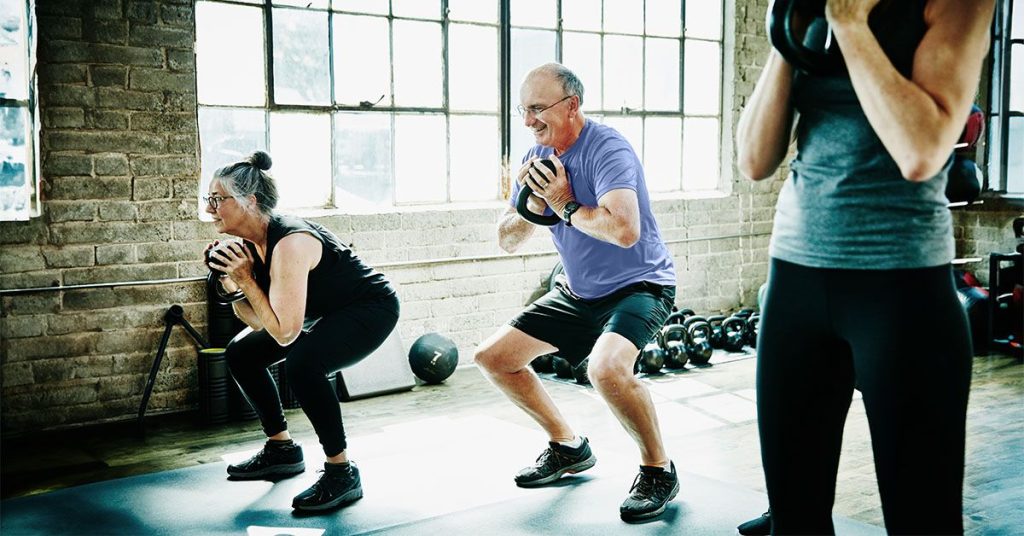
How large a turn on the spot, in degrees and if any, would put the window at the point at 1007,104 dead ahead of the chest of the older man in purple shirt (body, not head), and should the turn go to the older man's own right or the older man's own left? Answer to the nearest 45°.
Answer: approximately 180°

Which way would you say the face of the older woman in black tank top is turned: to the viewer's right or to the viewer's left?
to the viewer's left

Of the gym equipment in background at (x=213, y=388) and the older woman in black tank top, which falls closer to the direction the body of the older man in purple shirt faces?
the older woman in black tank top

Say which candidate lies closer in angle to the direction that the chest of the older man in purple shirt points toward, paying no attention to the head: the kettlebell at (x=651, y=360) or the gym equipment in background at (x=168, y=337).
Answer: the gym equipment in background

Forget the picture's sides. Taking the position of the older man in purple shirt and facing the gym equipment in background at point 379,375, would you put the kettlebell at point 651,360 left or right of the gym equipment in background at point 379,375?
right
